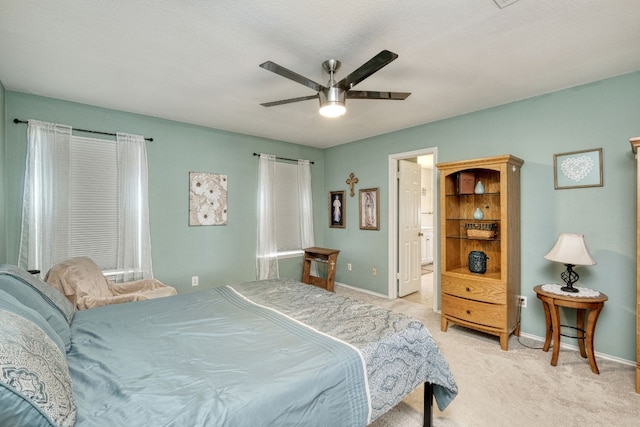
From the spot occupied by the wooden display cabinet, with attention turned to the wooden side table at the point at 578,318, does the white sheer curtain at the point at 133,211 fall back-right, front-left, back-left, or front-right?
back-right

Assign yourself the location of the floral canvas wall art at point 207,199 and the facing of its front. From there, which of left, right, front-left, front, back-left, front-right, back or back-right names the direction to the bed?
front-right

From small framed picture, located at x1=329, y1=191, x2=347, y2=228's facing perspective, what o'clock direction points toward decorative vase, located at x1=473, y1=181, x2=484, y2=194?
The decorative vase is roughly at 9 o'clock from the small framed picture.

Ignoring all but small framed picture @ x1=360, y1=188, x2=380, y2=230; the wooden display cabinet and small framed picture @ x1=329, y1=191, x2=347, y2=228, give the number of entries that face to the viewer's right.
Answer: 0

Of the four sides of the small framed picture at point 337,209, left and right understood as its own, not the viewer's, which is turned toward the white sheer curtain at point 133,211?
front

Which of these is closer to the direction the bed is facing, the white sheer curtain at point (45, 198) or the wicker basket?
the wicker basket

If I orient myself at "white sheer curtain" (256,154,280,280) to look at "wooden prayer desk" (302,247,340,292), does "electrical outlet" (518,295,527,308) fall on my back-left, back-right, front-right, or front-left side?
front-right

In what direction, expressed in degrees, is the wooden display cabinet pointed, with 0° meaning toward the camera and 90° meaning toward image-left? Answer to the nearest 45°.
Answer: approximately 45°

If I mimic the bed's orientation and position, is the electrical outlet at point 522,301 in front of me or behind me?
in front

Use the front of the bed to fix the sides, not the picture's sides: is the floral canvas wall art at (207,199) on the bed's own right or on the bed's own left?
on the bed's own left

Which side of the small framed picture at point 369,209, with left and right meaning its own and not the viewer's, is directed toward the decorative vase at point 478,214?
left

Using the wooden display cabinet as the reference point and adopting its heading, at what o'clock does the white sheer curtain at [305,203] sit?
The white sheer curtain is roughly at 2 o'clock from the wooden display cabinet.

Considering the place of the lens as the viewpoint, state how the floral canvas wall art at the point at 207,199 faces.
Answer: facing the viewer and to the right of the viewer

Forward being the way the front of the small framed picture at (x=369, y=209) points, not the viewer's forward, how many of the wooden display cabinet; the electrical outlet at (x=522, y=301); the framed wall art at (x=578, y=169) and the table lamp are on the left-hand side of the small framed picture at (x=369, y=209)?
4

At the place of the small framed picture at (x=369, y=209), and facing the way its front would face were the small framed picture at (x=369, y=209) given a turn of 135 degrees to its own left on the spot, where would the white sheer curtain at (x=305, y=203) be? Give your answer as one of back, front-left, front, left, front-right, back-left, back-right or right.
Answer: back
